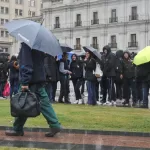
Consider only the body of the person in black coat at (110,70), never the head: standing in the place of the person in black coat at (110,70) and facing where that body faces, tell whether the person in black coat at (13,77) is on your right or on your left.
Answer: on your right

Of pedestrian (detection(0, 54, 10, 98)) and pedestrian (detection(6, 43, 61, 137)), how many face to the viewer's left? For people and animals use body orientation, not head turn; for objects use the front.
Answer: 1

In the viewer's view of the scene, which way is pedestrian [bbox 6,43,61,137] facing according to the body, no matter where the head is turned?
to the viewer's left

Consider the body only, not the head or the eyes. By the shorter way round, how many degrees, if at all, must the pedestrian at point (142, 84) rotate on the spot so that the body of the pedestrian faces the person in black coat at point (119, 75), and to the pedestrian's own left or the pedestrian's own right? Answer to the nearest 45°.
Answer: approximately 45° to the pedestrian's own right

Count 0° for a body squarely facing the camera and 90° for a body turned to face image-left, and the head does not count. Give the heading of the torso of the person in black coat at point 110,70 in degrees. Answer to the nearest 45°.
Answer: approximately 45°

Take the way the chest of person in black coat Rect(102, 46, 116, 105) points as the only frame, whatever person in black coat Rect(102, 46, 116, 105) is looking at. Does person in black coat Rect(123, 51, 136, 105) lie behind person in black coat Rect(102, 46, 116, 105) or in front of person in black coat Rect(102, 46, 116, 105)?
behind
